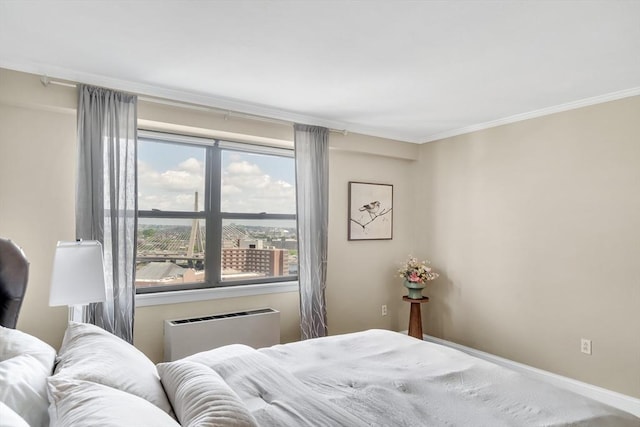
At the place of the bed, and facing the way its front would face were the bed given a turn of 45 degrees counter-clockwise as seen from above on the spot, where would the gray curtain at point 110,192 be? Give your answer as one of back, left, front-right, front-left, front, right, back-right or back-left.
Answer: front-left

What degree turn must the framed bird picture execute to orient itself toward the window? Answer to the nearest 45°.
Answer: approximately 90° to its right

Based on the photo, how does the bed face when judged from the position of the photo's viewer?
facing away from the viewer and to the right of the viewer

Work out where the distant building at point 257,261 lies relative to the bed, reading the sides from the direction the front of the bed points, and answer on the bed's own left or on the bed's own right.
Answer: on the bed's own left

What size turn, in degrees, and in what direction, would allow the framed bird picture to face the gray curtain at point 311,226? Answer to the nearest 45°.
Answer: approximately 90° to its right

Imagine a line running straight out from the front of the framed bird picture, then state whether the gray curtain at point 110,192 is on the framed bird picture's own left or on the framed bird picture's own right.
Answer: on the framed bird picture's own right

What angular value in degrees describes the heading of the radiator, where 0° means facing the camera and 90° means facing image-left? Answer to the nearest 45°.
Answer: approximately 315°

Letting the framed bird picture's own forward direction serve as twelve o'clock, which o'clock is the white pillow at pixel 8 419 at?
The white pillow is roughly at 2 o'clock from the framed bird picture.

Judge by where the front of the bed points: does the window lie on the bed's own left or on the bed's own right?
on the bed's own left

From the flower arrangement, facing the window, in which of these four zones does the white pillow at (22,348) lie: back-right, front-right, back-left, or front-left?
front-left

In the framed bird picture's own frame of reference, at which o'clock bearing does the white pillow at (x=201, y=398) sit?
The white pillow is roughly at 2 o'clock from the framed bird picture.

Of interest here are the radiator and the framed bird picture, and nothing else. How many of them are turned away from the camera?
0

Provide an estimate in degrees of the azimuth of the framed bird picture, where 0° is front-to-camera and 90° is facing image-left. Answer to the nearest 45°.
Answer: approximately 315°
